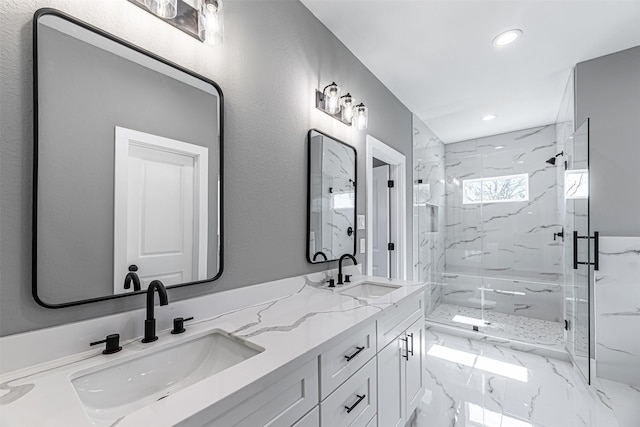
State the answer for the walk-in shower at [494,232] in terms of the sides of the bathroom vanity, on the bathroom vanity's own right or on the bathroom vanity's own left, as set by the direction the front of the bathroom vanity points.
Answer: on the bathroom vanity's own left

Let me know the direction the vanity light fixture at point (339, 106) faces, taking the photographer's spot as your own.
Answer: facing the viewer and to the right of the viewer

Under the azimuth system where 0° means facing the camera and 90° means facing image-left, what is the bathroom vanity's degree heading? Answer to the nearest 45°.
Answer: approximately 315°

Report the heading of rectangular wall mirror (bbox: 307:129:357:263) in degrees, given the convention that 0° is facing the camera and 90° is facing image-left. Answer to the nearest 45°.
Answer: approximately 315°

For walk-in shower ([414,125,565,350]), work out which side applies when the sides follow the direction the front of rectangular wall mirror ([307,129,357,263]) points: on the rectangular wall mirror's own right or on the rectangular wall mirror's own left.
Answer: on the rectangular wall mirror's own left

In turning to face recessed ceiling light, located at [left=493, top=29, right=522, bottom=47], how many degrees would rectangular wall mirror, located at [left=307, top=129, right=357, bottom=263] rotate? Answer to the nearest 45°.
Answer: approximately 45° to its left

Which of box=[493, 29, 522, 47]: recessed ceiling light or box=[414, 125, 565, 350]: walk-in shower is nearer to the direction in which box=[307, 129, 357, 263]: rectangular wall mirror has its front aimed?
the recessed ceiling light

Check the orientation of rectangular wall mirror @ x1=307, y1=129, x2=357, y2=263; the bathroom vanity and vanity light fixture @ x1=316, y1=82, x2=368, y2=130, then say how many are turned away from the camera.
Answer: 0
